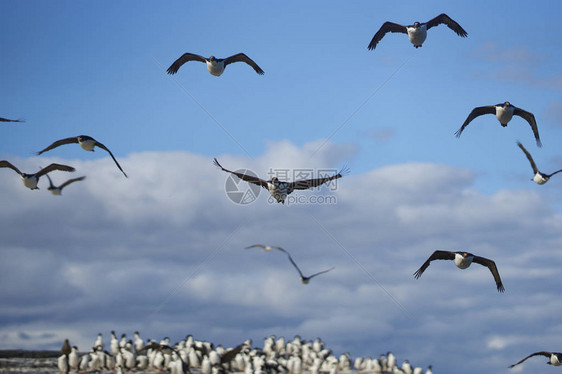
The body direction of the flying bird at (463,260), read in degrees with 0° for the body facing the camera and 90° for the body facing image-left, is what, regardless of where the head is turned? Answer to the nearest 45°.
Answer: approximately 0°

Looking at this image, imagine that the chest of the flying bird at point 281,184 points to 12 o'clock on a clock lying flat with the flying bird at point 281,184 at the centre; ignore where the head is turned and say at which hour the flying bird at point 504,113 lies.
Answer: the flying bird at point 504,113 is roughly at 9 o'clock from the flying bird at point 281,184.

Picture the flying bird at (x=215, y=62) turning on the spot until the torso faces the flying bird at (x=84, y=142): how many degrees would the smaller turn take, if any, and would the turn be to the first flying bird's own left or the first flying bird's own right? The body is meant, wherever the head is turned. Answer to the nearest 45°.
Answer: approximately 90° to the first flying bird's own right

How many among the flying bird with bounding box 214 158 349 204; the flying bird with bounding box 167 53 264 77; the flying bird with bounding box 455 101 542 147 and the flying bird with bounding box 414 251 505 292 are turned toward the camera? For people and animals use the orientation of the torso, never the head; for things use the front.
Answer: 4

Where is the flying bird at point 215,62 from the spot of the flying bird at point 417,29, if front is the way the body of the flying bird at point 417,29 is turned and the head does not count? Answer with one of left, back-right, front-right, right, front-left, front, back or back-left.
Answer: right

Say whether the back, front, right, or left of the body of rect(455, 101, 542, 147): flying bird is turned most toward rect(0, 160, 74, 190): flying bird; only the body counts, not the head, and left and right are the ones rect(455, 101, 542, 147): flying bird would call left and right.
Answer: right

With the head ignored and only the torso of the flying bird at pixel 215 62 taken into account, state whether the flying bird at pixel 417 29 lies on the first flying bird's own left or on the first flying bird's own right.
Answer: on the first flying bird's own left

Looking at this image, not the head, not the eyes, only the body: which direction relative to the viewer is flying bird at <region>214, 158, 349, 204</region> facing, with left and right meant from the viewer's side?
facing the viewer

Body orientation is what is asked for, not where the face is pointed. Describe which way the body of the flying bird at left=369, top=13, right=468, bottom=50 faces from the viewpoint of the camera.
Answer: toward the camera

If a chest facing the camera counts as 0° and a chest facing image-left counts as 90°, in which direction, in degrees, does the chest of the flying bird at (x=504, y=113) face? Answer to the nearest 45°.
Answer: approximately 0°

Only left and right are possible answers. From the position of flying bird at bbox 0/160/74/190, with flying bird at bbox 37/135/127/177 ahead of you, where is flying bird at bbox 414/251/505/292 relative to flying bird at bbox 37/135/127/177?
left

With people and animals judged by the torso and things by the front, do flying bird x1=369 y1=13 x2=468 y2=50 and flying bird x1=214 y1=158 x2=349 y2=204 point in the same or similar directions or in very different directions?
same or similar directions
